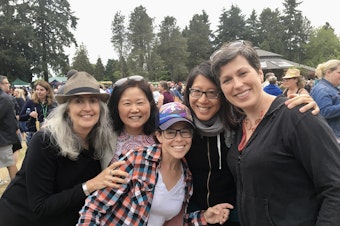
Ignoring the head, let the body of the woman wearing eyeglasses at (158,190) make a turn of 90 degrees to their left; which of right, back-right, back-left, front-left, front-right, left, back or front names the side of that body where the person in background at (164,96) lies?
front-left

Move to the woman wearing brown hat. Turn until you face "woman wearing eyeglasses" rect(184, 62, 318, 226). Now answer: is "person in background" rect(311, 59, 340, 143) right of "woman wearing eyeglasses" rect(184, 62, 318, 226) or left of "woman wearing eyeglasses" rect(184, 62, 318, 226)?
left

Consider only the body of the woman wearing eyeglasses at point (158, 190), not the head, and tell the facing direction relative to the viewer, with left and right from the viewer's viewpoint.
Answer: facing the viewer and to the right of the viewer

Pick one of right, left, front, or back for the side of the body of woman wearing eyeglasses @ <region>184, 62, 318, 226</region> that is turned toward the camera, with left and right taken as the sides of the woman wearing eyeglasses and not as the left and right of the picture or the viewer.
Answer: front

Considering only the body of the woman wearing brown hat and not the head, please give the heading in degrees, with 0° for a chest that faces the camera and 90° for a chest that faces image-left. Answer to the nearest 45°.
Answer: approximately 315°

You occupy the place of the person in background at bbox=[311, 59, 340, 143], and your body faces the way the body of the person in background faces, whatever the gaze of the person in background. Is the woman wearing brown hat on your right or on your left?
on your right

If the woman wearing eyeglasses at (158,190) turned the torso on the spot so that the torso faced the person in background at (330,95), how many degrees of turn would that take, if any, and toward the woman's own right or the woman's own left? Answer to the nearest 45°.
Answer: approximately 90° to the woman's own left

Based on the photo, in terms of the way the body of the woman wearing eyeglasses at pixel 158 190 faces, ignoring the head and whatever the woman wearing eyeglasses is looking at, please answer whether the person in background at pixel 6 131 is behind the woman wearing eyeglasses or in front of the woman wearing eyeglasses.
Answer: behind
